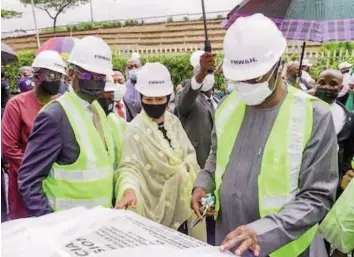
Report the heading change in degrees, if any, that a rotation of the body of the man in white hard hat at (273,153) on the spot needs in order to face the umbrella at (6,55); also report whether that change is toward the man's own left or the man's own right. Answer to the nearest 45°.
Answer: approximately 90° to the man's own right

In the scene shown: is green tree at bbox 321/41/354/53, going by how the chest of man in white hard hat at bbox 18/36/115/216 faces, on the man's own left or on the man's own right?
on the man's own left

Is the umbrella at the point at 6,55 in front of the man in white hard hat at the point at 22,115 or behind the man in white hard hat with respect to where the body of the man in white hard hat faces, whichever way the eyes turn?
behind

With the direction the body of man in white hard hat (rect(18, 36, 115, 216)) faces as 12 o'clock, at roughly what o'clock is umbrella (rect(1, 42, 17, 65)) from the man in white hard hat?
The umbrella is roughly at 7 o'clock from the man in white hard hat.

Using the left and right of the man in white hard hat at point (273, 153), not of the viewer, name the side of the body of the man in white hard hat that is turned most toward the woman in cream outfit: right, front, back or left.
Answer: right

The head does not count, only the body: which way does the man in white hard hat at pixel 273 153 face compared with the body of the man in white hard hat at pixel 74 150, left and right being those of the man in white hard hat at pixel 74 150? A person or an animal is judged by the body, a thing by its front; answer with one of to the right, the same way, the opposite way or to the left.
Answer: to the right

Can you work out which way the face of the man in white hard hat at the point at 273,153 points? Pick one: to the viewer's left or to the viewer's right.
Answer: to the viewer's left

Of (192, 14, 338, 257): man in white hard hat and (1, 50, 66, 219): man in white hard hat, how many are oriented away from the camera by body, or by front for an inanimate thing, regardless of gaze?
0

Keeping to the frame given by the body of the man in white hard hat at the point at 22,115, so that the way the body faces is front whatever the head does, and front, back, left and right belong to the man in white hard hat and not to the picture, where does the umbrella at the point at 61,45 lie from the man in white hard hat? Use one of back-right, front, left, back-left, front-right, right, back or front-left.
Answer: back-left

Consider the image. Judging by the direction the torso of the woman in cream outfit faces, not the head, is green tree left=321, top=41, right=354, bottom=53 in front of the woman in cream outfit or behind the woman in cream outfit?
behind
